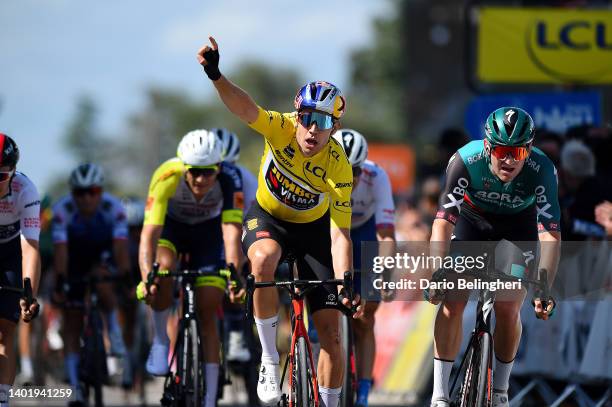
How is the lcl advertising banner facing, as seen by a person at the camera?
facing the viewer

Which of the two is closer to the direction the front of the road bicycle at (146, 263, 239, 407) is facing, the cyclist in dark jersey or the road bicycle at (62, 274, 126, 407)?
the cyclist in dark jersey

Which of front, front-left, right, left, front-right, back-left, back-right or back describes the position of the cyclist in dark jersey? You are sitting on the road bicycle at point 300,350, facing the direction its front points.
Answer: left

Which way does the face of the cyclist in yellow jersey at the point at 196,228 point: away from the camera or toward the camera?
toward the camera

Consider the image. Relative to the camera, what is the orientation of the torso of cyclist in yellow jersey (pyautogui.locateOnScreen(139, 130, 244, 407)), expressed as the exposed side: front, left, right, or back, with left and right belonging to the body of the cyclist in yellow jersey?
front

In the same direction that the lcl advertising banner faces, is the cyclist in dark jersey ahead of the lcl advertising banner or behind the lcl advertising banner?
ahead

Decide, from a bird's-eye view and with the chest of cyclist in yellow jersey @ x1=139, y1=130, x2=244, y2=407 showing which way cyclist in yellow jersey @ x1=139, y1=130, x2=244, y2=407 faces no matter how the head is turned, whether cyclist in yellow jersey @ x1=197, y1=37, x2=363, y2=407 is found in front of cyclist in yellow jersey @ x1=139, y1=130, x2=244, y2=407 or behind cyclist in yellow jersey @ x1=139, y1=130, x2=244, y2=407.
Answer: in front

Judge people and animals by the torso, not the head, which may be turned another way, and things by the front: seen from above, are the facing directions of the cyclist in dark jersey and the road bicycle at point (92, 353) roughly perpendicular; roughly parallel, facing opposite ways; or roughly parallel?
roughly parallel

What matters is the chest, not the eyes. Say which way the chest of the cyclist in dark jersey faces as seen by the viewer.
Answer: toward the camera

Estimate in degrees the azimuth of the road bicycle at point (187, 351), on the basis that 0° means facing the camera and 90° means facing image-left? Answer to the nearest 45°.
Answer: approximately 0°

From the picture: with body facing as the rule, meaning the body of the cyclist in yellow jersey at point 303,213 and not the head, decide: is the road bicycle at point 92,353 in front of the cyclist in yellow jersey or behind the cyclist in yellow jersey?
behind

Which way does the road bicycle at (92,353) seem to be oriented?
toward the camera
